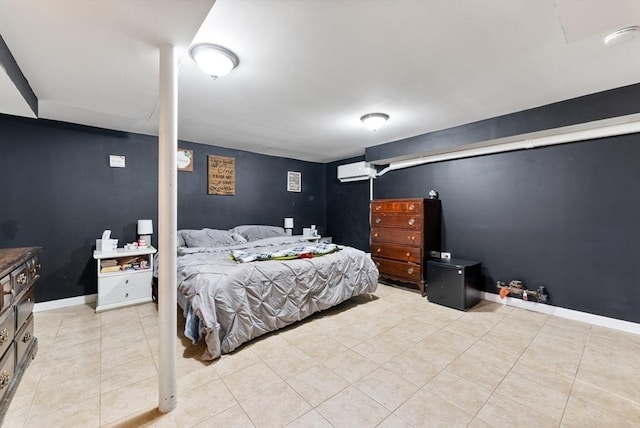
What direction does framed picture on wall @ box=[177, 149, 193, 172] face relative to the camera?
toward the camera

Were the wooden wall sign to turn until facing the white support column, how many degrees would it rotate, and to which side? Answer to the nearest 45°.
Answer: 0° — it already faces it

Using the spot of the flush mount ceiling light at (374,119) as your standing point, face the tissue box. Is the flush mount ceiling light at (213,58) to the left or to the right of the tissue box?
left

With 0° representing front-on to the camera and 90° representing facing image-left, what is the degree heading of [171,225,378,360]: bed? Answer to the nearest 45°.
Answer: approximately 315°

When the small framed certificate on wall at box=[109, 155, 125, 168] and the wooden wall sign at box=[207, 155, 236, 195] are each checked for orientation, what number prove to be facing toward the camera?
2

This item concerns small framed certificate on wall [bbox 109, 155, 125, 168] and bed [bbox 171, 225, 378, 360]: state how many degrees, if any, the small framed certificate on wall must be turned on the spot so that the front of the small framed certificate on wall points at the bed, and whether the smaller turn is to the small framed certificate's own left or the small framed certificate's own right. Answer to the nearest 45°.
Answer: approximately 45° to the small framed certificate's own left

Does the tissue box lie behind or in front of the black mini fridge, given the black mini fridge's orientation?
in front

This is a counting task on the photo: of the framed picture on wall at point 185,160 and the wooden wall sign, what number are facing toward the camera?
2

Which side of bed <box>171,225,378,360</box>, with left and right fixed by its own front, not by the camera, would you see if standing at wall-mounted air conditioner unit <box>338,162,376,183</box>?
left

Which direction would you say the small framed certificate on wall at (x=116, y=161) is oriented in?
toward the camera

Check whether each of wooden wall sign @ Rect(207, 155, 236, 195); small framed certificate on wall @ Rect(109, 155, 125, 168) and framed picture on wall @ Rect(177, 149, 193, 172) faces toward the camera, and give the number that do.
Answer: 3

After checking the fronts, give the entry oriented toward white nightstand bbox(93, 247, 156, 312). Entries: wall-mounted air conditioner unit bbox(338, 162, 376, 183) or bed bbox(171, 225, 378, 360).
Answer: the wall-mounted air conditioner unit

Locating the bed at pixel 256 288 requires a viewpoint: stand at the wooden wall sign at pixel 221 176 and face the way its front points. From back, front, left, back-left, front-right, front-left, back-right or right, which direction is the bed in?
front

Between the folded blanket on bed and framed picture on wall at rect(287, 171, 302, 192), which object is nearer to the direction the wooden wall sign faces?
the folded blanket on bed

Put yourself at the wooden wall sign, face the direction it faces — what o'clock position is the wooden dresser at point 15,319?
The wooden dresser is roughly at 1 o'clock from the wooden wall sign.
